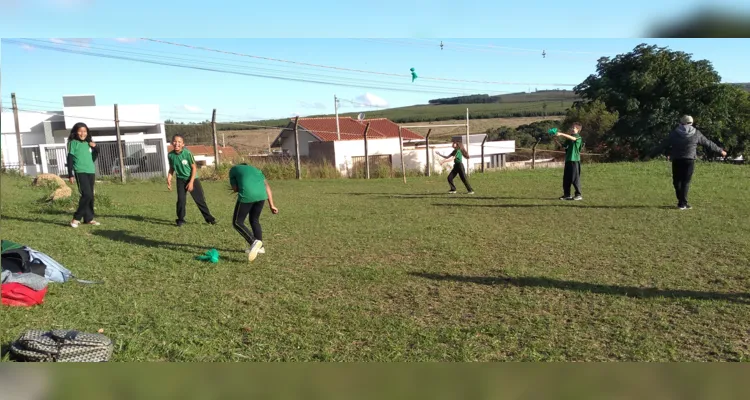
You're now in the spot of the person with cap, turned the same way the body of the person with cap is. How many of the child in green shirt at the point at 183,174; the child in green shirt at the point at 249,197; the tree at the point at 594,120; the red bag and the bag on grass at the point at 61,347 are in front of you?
1

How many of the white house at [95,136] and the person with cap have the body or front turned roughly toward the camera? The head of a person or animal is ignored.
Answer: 1

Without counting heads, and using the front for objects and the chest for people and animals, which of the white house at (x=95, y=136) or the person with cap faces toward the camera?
the white house

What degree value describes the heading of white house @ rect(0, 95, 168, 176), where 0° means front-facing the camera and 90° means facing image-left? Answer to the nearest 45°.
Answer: approximately 0°

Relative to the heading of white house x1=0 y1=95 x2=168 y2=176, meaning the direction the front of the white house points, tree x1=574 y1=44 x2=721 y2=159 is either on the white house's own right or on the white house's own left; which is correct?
on the white house's own left

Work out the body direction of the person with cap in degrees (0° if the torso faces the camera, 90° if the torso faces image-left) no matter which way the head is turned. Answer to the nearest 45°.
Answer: approximately 180°

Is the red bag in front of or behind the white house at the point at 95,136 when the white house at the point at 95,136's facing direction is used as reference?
in front

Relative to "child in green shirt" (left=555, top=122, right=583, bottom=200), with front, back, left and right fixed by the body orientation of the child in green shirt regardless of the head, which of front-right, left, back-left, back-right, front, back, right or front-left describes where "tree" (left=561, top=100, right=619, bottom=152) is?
back-right

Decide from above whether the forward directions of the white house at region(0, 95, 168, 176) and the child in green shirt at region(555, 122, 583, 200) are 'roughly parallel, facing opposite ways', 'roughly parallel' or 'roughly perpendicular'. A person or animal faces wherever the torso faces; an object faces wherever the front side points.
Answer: roughly perpendicular

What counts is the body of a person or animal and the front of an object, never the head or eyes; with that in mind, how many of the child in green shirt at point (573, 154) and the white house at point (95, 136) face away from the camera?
0

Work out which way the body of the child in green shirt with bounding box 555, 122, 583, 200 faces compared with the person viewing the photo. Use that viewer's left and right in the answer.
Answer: facing the viewer and to the left of the viewer
